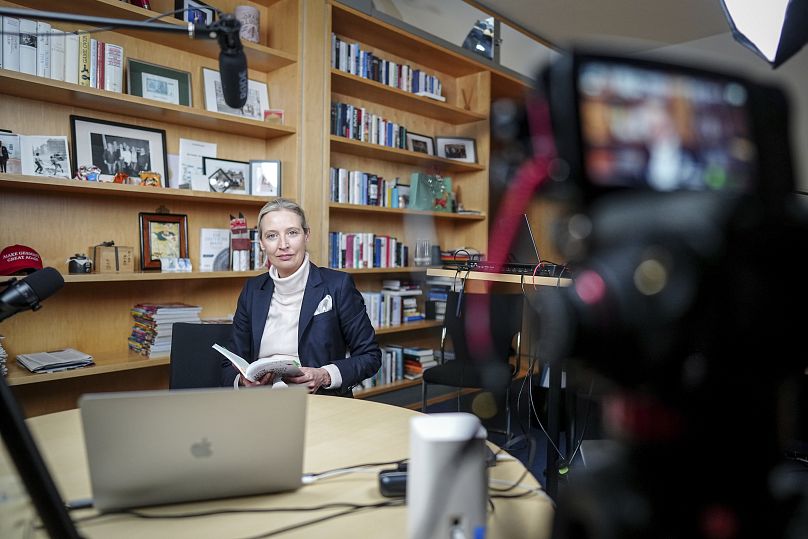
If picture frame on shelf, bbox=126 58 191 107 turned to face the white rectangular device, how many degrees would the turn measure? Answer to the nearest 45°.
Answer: approximately 45° to its right

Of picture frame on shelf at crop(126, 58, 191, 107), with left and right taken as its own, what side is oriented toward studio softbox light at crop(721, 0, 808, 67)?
front

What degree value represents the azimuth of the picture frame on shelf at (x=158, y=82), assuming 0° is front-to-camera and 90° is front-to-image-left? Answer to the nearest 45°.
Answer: approximately 315°

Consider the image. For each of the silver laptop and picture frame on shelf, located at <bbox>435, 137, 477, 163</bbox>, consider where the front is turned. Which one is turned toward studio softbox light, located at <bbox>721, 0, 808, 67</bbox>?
the picture frame on shelf

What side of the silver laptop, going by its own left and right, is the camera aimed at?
back

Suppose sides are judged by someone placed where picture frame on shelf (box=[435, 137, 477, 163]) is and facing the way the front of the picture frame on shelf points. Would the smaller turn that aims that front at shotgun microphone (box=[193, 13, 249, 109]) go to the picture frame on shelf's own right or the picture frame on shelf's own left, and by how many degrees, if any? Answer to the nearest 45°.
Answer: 0° — it already faces it

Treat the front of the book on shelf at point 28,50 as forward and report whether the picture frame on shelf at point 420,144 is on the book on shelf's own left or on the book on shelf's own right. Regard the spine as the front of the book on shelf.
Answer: on the book on shelf's own left

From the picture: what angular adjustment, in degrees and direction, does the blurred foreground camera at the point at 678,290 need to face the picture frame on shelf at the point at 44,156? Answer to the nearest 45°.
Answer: approximately 45° to its left

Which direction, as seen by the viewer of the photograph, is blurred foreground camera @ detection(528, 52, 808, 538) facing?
facing away from the viewer and to the left of the viewer

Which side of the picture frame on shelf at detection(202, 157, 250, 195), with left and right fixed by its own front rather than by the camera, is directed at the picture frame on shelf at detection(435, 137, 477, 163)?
left

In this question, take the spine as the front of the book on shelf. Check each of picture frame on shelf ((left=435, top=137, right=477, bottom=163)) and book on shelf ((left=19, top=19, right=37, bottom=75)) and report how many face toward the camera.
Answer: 2

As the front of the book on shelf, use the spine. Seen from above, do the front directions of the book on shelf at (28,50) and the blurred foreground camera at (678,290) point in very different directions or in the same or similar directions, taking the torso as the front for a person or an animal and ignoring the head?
very different directions
